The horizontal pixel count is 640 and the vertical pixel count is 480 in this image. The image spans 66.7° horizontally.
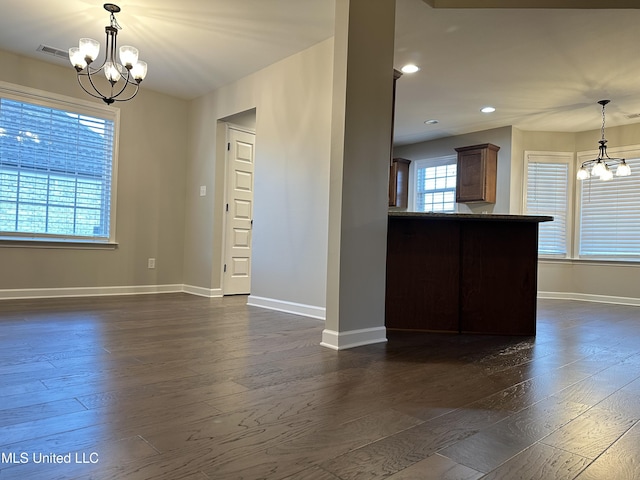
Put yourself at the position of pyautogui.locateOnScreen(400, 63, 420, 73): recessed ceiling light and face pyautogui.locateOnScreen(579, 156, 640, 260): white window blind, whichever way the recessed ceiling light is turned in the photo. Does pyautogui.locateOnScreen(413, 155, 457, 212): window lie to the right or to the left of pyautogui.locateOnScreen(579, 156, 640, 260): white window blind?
left

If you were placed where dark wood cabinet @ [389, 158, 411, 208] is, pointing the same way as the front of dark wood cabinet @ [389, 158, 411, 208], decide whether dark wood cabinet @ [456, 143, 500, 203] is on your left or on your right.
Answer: on your left

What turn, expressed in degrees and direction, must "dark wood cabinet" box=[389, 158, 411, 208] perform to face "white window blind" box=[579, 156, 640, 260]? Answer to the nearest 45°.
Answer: approximately 135° to its left

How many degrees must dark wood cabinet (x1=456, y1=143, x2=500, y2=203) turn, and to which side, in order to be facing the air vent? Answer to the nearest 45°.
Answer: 0° — it already faces it

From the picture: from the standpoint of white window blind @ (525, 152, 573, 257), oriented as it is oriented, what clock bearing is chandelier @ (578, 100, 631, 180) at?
The chandelier is roughly at 11 o'clock from the white window blind.

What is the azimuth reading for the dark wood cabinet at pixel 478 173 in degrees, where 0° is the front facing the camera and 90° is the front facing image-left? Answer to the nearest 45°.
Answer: approximately 45°

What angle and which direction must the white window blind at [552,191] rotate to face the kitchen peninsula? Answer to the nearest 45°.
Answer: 0° — it already faces it

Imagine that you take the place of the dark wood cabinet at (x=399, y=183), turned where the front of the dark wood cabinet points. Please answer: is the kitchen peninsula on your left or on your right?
on your left
